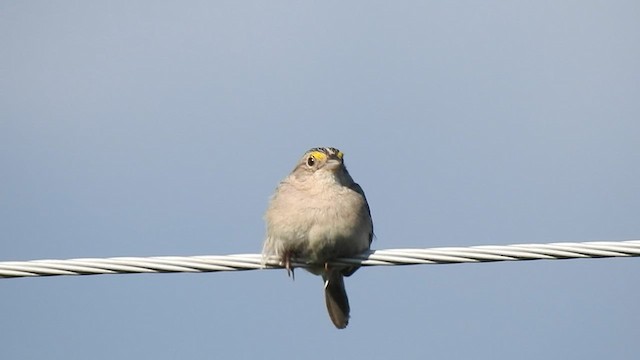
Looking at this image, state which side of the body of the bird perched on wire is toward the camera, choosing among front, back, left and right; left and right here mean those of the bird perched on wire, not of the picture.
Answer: front
